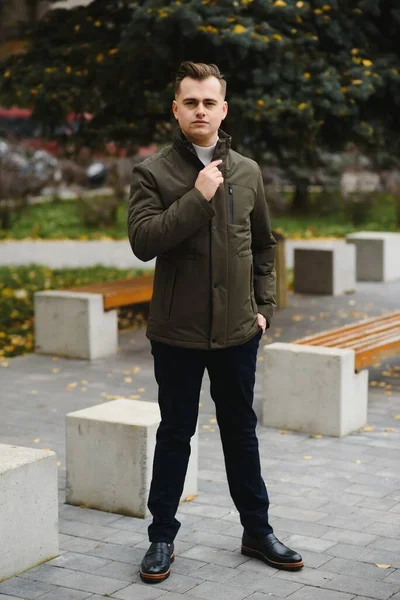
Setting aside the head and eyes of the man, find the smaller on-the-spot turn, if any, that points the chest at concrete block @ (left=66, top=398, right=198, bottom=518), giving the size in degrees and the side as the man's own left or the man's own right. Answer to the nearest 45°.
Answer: approximately 135° to the man's own right

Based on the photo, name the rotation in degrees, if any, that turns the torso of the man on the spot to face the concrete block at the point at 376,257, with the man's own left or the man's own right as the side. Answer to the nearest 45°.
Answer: approximately 180°

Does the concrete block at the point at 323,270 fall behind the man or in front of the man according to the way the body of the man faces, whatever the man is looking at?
behind

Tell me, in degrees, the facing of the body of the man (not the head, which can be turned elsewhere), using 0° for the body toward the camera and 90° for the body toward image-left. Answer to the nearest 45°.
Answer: approximately 0°

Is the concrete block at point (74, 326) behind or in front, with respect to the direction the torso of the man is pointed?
behind
